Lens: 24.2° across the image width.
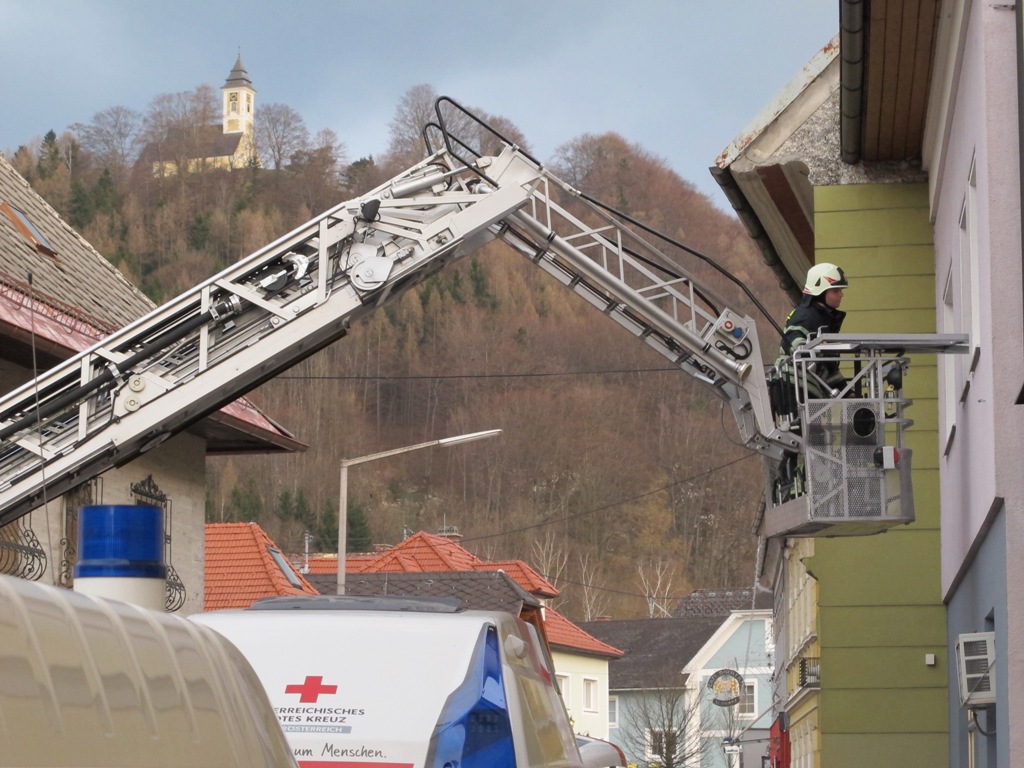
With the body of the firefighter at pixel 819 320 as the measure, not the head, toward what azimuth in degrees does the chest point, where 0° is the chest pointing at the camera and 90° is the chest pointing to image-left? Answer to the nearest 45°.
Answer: approximately 270°

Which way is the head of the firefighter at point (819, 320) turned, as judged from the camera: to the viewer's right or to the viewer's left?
to the viewer's right

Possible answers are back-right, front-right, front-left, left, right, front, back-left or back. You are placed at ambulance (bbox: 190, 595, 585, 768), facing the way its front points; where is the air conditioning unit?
back-right

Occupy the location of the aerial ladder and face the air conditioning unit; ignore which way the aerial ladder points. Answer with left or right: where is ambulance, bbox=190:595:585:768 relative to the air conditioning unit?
right
